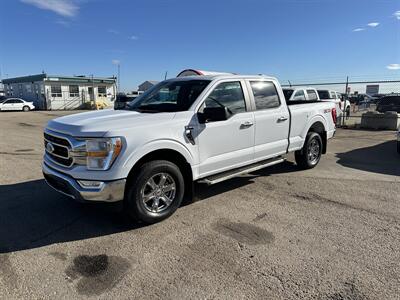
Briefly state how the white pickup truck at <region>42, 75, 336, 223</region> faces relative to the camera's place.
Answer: facing the viewer and to the left of the viewer

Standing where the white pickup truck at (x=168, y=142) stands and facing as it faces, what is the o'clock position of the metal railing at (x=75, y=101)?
The metal railing is roughly at 4 o'clock from the white pickup truck.

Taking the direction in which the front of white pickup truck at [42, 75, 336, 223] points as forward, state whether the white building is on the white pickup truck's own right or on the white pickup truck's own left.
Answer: on the white pickup truck's own right

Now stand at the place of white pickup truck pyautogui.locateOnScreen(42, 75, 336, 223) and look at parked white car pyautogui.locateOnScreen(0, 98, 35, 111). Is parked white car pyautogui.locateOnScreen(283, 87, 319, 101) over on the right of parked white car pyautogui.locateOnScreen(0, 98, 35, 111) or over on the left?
right
